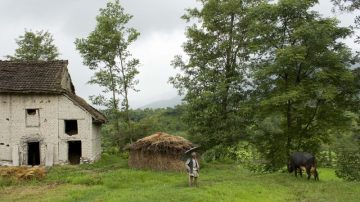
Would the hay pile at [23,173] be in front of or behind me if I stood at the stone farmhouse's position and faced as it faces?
in front

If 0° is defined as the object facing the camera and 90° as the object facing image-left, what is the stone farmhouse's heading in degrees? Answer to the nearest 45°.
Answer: approximately 0°

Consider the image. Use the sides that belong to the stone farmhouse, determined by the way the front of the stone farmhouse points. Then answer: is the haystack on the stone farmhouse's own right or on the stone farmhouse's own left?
on the stone farmhouse's own left

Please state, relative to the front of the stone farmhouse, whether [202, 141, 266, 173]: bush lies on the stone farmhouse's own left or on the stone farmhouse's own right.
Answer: on the stone farmhouse's own left

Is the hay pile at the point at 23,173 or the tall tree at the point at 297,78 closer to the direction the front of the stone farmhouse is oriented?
the hay pile

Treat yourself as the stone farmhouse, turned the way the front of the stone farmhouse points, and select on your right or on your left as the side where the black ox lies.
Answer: on your left

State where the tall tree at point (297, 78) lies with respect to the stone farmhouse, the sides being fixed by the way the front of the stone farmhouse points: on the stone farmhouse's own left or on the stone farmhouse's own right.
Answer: on the stone farmhouse's own left

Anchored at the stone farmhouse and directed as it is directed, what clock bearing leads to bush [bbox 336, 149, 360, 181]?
The bush is roughly at 10 o'clock from the stone farmhouse.
